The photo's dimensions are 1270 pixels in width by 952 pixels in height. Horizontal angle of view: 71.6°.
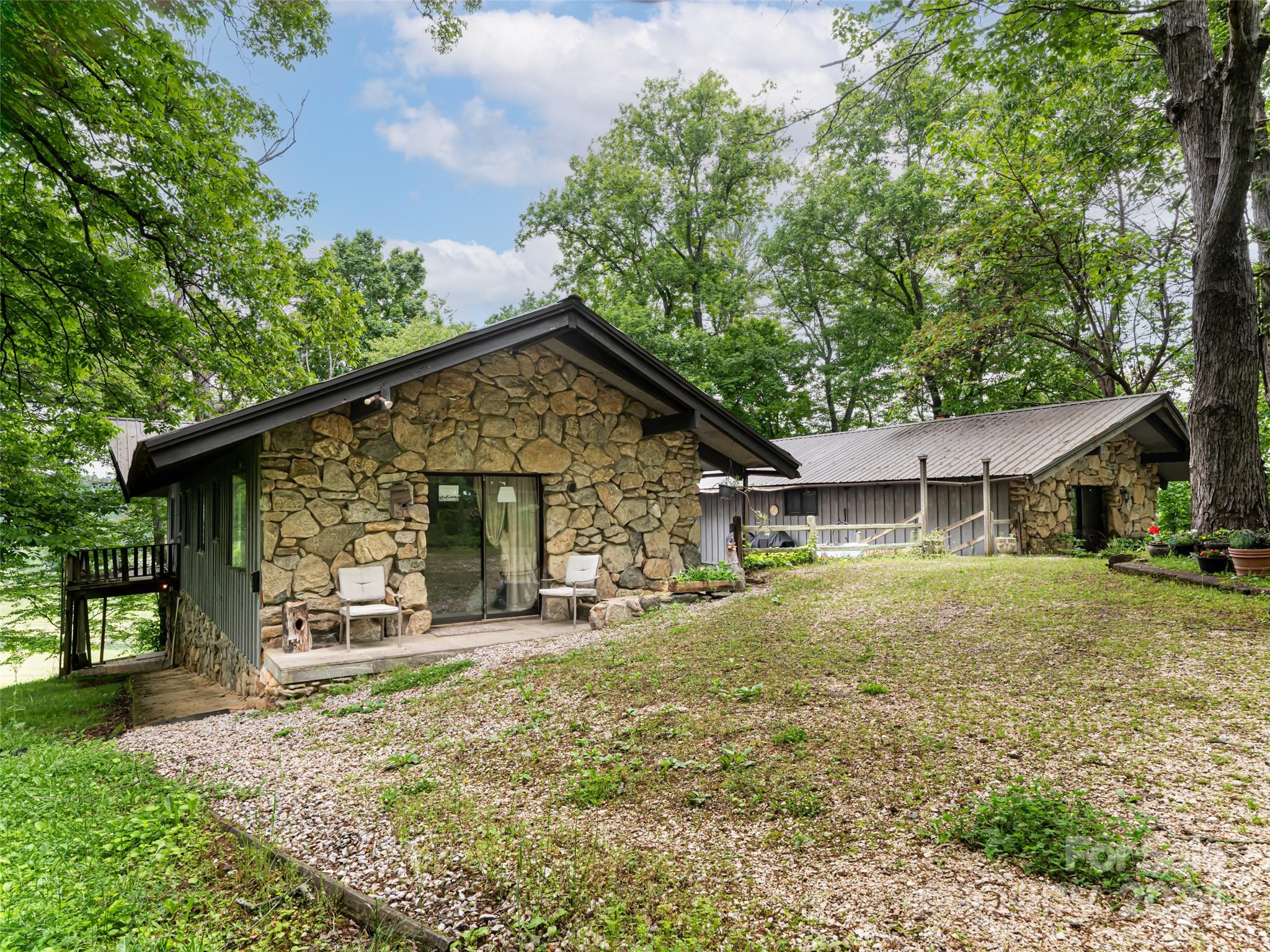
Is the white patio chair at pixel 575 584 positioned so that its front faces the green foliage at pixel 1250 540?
no

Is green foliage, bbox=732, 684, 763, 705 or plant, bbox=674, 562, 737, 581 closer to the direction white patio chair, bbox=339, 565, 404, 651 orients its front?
the green foliage

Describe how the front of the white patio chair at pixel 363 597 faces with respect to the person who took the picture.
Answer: facing the viewer and to the right of the viewer

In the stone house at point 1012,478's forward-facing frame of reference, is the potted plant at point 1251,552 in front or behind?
in front

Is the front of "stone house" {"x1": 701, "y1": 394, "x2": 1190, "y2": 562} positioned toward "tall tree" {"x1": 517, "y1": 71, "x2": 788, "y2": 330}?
no

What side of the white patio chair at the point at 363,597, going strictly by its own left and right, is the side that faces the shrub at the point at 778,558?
left

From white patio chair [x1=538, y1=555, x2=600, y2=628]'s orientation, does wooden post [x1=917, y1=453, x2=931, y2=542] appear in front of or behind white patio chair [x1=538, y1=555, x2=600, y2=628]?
behind

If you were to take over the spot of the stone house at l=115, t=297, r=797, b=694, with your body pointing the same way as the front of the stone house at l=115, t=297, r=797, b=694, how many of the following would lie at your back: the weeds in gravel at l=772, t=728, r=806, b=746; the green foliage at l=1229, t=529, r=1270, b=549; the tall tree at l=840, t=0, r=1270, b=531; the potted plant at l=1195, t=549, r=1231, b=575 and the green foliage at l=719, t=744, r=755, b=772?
0

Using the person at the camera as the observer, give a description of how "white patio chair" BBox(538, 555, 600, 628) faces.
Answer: facing the viewer and to the left of the viewer

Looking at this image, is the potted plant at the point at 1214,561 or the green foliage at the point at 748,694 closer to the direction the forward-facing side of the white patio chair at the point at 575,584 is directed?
the green foliage

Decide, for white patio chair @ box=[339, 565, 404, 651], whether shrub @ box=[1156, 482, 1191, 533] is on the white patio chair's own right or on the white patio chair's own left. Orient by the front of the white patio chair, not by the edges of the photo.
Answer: on the white patio chair's own left

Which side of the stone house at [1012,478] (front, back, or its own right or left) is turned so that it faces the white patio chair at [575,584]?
right

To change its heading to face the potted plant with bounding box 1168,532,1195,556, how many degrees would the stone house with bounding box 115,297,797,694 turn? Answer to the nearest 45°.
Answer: approximately 45° to its left

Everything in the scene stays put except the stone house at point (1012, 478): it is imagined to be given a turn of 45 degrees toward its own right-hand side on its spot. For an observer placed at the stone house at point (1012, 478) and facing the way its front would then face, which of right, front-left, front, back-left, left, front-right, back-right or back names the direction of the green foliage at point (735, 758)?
front
